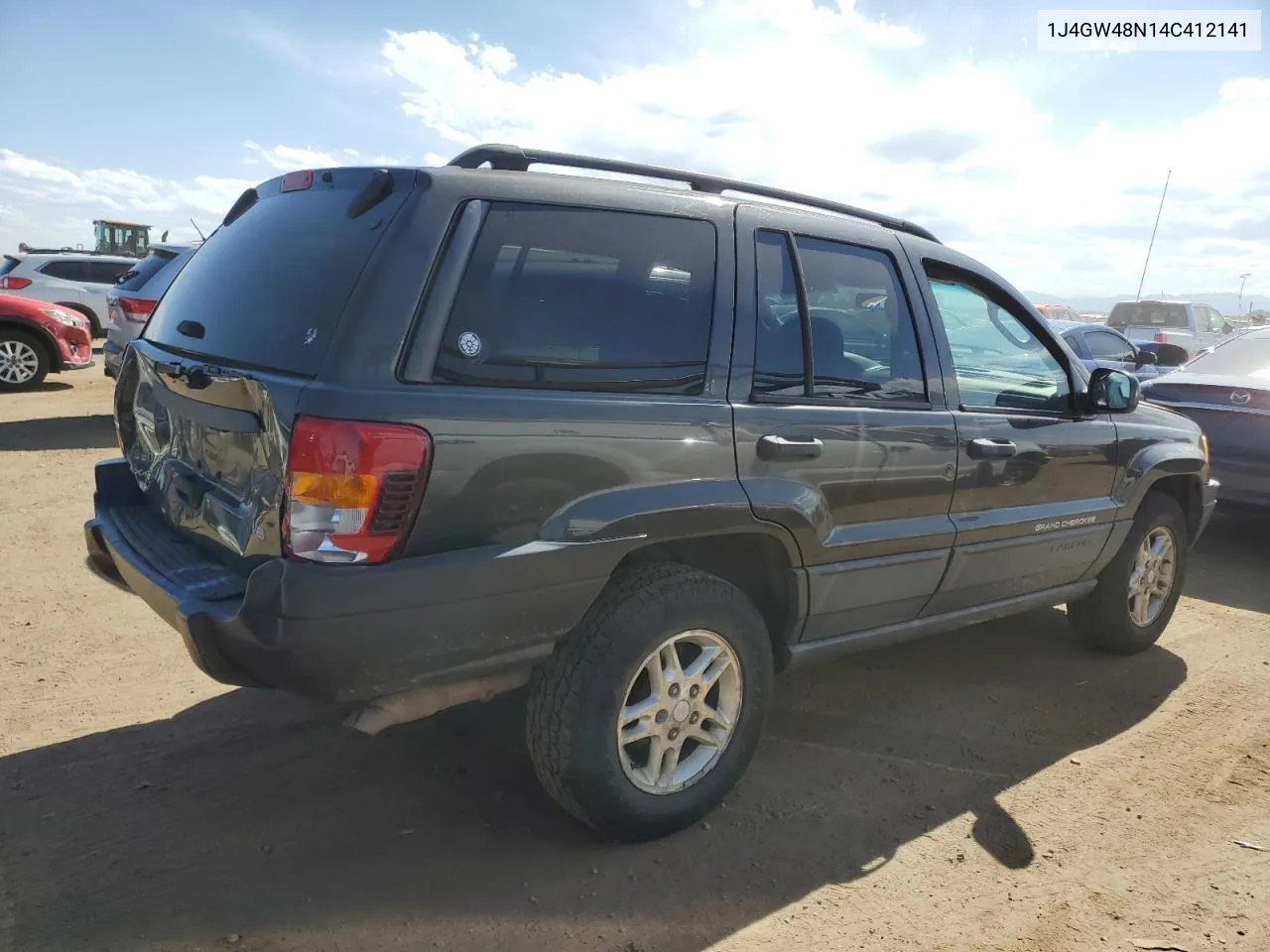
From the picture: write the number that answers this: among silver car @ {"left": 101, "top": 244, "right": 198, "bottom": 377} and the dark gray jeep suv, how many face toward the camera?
0

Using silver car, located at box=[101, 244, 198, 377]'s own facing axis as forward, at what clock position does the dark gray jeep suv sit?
The dark gray jeep suv is roughly at 4 o'clock from the silver car.

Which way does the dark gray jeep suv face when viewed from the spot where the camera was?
facing away from the viewer and to the right of the viewer

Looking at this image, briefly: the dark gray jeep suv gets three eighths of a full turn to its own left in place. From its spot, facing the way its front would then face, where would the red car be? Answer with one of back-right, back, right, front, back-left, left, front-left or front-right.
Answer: front-right

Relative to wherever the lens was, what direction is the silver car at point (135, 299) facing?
facing away from the viewer and to the right of the viewer

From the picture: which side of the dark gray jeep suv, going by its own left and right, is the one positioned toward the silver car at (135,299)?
left

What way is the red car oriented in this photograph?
to the viewer's right
